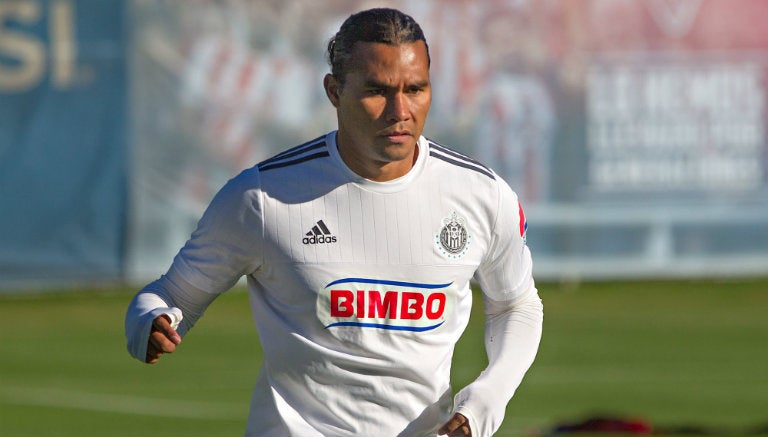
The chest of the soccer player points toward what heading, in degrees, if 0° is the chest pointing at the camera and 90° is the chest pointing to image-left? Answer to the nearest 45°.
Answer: approximately 0°
